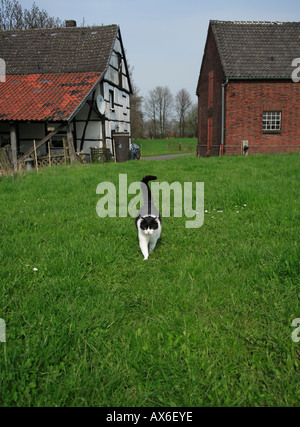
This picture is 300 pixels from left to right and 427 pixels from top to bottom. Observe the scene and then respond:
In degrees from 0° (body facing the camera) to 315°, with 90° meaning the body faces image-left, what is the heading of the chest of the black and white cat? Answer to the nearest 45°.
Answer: approximately 0°

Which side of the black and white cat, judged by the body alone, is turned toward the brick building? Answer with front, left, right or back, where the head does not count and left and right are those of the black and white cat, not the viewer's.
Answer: back

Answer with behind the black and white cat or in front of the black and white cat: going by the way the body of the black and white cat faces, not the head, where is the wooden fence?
behind
